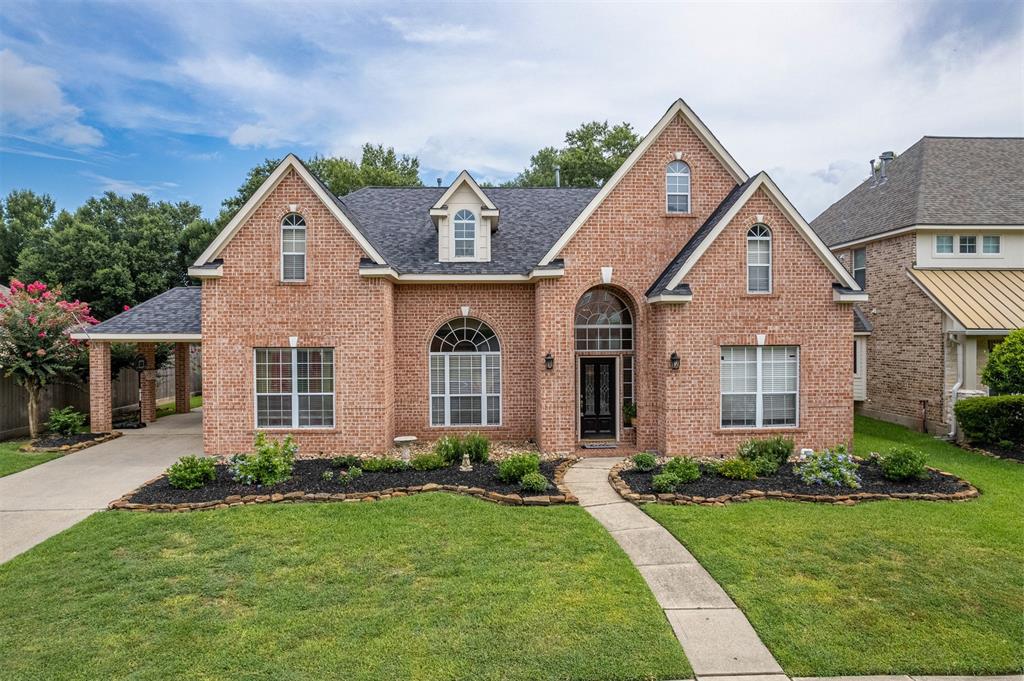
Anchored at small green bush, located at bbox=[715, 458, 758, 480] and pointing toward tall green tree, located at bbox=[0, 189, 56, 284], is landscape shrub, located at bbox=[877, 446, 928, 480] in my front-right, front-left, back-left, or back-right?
back-right

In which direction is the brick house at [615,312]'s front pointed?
toward the camera

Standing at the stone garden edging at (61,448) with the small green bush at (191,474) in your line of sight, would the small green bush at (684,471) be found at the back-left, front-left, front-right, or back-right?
front-left

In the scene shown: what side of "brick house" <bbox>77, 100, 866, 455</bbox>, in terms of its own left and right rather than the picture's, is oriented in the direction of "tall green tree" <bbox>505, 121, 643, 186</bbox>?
back

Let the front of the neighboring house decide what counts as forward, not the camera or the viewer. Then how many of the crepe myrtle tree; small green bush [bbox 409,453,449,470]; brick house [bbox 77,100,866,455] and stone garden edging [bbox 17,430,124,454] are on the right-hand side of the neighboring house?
4

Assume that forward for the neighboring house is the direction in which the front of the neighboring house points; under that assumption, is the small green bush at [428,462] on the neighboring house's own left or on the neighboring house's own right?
on the neighboring house's own right

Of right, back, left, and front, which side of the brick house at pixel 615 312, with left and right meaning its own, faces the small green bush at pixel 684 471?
front

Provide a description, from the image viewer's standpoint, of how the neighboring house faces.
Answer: facing the viewer and to the right of the viewer

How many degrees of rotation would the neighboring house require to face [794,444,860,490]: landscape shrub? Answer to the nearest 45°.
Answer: approximately 45° to its right

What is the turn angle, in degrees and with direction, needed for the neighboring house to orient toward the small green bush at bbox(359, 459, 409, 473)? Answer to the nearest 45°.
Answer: approximately 90° to its right

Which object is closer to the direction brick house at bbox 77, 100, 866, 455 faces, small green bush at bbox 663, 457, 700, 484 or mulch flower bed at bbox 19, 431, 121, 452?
the small green bush

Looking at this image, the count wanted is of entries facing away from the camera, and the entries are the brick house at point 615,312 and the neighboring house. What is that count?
0

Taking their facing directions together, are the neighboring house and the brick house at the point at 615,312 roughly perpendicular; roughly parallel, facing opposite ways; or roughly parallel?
roughly parallel

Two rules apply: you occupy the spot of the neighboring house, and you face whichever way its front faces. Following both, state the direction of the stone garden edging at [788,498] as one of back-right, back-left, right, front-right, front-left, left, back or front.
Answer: front-right
